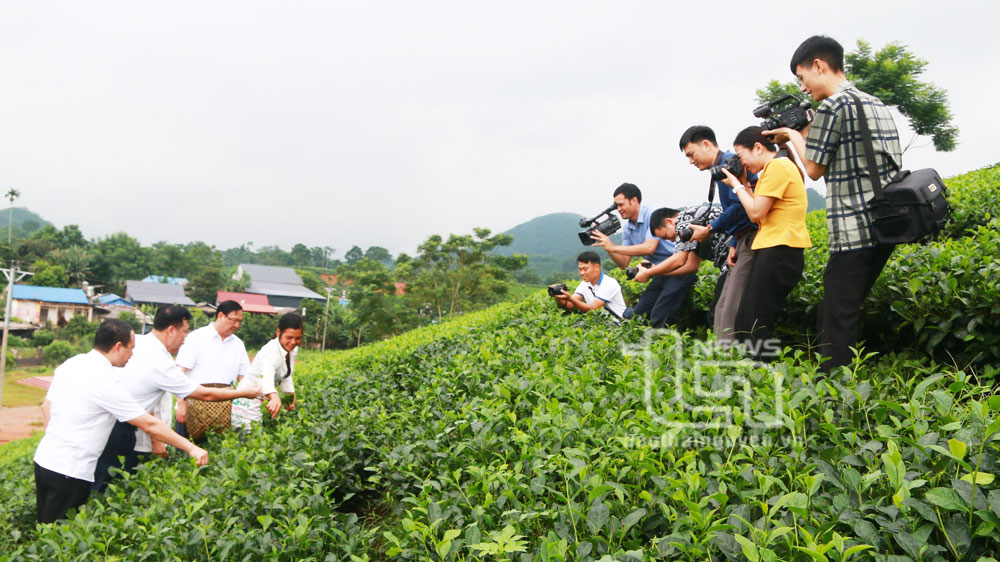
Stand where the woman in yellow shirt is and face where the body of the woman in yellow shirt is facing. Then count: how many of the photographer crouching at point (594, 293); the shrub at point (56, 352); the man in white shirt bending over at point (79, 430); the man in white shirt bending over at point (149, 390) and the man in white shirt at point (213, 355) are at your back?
0

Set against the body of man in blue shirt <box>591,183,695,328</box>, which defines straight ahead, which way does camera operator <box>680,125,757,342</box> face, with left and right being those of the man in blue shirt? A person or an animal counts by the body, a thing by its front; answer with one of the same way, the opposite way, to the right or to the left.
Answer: the same way

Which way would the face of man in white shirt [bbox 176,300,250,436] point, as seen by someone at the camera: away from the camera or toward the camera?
toward the camera

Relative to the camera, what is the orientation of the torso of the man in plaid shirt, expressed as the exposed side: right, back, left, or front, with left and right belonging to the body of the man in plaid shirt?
left

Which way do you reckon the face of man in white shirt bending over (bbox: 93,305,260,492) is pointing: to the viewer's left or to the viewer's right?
to the viewer's right

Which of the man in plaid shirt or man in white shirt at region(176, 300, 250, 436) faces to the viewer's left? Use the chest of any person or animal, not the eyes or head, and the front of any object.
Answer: the man in plaid shirt

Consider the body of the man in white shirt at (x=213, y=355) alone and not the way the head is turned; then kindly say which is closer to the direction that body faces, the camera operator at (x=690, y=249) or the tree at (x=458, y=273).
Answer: the camera operator

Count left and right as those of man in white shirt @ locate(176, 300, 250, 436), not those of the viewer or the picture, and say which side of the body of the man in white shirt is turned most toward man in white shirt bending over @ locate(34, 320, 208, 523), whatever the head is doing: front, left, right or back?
right

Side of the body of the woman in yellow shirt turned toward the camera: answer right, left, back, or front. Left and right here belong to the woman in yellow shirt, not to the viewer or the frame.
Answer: left

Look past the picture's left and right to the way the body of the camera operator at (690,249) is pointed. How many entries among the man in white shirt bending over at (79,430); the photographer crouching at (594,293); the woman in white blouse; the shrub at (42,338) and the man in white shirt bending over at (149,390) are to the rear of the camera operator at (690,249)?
0

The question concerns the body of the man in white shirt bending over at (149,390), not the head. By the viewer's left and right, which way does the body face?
facing to the right of the viewer

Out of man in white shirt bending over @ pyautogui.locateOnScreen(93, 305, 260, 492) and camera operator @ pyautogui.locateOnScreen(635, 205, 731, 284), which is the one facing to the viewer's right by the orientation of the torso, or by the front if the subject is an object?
the man in white shirt bending over

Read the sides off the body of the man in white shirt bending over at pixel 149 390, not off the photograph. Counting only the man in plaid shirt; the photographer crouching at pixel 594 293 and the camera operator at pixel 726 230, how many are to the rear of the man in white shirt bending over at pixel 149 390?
0

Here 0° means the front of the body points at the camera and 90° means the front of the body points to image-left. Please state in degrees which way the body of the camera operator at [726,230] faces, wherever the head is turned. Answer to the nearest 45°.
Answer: approximately 90°

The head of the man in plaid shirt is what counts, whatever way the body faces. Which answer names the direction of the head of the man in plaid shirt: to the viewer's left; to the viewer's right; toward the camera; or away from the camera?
to the viewer's left

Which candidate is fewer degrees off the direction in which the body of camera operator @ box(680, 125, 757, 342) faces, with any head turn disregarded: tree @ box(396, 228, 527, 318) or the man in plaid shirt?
the tree

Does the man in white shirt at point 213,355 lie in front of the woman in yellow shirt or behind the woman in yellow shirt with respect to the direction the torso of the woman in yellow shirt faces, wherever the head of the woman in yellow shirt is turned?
in front
